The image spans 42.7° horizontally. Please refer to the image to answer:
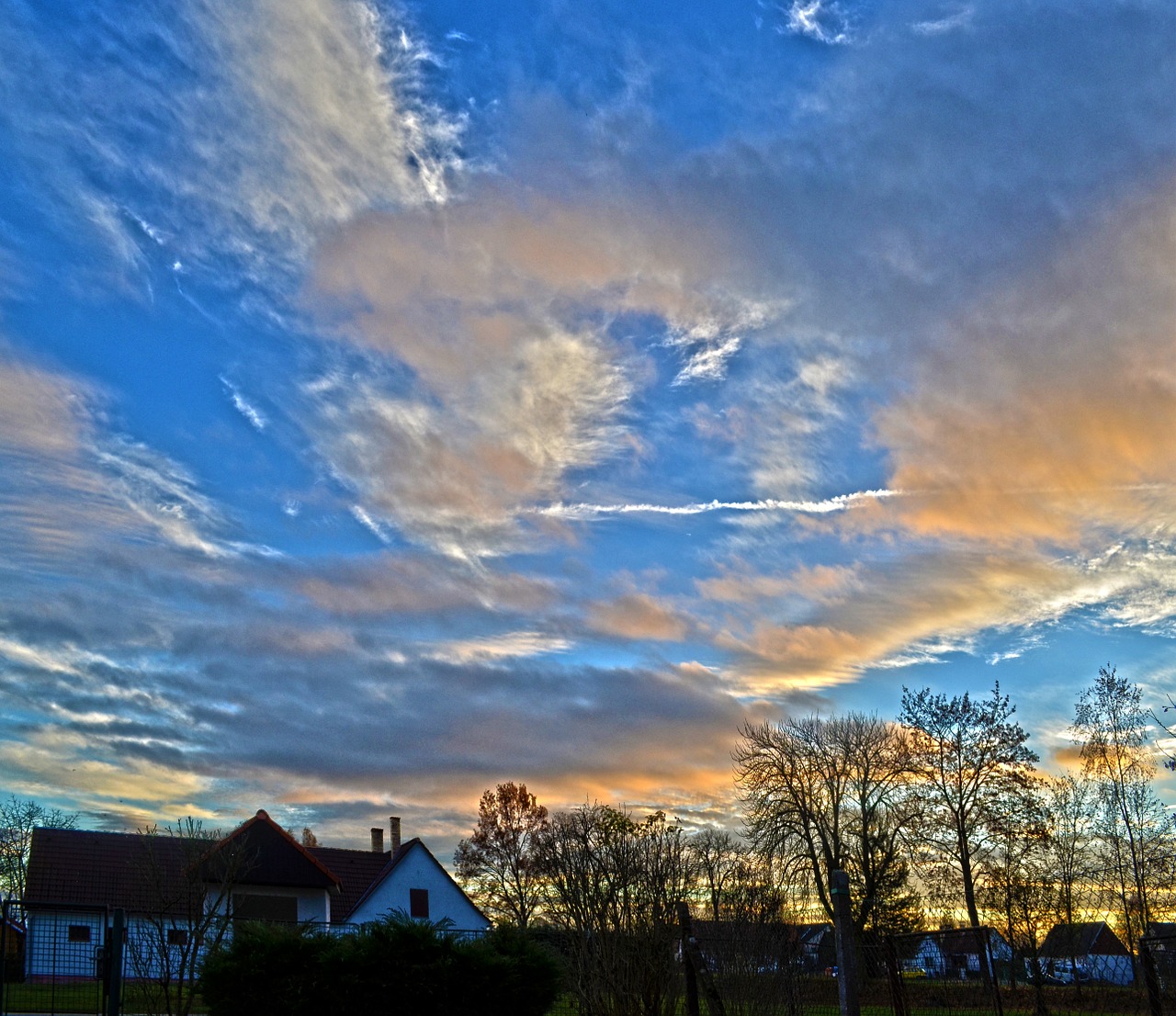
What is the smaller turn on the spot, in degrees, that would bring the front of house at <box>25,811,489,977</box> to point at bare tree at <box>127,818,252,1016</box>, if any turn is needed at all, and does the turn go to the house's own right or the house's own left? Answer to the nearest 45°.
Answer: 0° — it already faces it

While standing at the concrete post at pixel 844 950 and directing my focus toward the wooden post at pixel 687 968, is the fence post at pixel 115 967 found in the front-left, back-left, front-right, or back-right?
front-left

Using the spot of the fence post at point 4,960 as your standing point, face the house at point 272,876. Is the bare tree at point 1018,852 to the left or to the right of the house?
right

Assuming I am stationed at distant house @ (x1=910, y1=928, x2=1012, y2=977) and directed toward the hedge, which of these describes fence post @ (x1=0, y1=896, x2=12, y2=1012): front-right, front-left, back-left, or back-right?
front-right

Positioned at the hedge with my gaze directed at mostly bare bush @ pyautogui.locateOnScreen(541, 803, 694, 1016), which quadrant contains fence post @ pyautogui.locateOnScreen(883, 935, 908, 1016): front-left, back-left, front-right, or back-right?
front-right

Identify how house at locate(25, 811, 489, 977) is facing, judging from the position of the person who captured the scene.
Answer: facing the viewer

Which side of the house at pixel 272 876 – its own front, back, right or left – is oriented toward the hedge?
front

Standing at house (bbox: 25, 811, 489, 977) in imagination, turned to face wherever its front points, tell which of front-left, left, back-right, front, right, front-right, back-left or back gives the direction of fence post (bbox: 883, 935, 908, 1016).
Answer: front

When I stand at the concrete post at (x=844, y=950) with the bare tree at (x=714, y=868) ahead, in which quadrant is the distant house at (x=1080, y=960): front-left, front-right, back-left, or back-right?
front-right

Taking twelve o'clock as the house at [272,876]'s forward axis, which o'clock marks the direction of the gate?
The gate is roughly at 12 o'clock from the house.

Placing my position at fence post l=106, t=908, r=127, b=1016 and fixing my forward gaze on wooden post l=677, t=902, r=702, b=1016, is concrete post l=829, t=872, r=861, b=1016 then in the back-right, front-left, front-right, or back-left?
front-right

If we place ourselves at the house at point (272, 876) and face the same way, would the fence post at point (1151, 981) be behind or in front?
in front

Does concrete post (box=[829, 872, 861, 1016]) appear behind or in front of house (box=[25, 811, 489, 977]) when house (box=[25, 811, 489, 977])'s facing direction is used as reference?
in front
